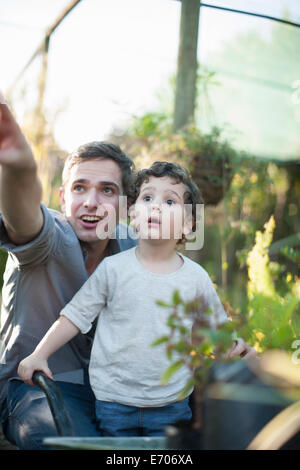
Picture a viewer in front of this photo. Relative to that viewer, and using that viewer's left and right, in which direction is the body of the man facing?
facing the viewer

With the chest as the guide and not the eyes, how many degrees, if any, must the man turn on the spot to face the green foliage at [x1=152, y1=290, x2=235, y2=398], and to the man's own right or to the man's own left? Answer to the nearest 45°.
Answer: approximately 45° to the man's own left

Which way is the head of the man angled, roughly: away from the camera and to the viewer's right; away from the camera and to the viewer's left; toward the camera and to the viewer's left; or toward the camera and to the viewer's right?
toward the camera and to the viewer's left

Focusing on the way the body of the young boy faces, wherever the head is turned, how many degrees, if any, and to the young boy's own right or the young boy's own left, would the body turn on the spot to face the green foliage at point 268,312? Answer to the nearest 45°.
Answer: approximately 135° to the young boy's own left

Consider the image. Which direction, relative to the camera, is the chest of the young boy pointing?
toward the camera

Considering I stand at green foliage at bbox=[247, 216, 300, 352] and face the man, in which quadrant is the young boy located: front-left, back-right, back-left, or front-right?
front-left

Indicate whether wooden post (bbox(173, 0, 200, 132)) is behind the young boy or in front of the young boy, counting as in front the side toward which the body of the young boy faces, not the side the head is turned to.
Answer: behind

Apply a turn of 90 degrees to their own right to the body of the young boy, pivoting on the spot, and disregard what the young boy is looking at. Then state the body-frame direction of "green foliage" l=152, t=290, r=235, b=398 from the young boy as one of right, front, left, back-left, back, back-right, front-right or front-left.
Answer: left

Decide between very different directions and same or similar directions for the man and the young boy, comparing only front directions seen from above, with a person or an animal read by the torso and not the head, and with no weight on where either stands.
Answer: same or similar directions

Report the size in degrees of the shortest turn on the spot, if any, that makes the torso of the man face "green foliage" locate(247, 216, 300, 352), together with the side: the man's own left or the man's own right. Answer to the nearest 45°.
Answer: approximately 135° to the man's own left
